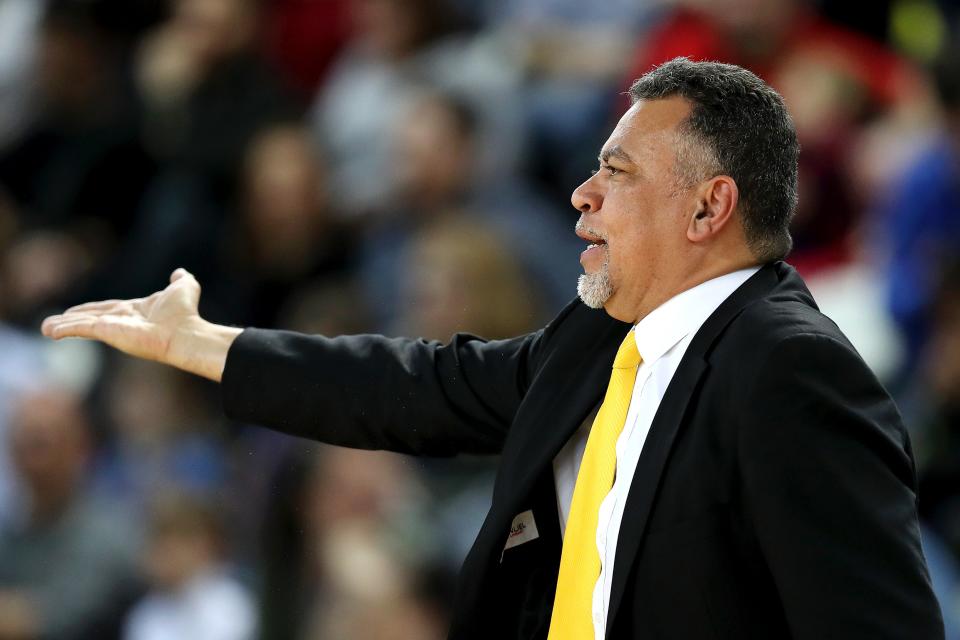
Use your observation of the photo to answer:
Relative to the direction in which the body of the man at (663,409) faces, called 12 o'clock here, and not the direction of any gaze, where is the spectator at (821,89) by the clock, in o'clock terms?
The spectator is roughly at 5 o'clock from the man.

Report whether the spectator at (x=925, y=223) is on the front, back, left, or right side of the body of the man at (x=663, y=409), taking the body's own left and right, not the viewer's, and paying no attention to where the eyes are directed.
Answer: back

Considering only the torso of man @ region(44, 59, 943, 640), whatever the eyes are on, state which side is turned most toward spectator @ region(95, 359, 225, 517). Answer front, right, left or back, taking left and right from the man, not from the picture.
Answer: right

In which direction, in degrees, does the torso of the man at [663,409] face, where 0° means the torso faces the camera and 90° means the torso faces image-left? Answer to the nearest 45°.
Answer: approximately 45°

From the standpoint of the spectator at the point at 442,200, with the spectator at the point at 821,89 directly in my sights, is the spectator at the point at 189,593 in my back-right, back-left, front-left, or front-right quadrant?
back-right

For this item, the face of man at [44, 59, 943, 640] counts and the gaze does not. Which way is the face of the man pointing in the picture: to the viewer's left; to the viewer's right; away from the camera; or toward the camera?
to the viewer's left

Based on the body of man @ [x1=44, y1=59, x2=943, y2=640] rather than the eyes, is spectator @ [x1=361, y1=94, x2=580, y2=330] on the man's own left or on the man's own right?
on the man's own right
